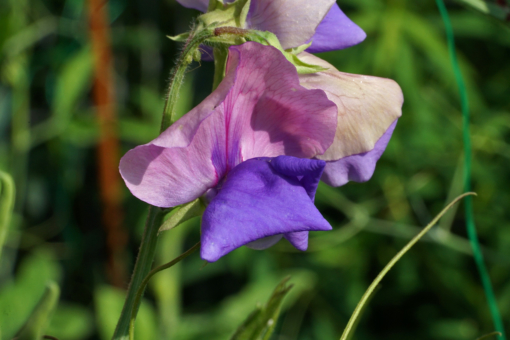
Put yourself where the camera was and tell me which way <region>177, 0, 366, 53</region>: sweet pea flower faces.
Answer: facing to the right of the viewer

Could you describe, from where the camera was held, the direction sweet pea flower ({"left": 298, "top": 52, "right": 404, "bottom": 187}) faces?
facing to the right of the viewer

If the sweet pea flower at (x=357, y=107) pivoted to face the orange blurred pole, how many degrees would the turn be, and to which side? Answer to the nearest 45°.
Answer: approximately 135° to its left
